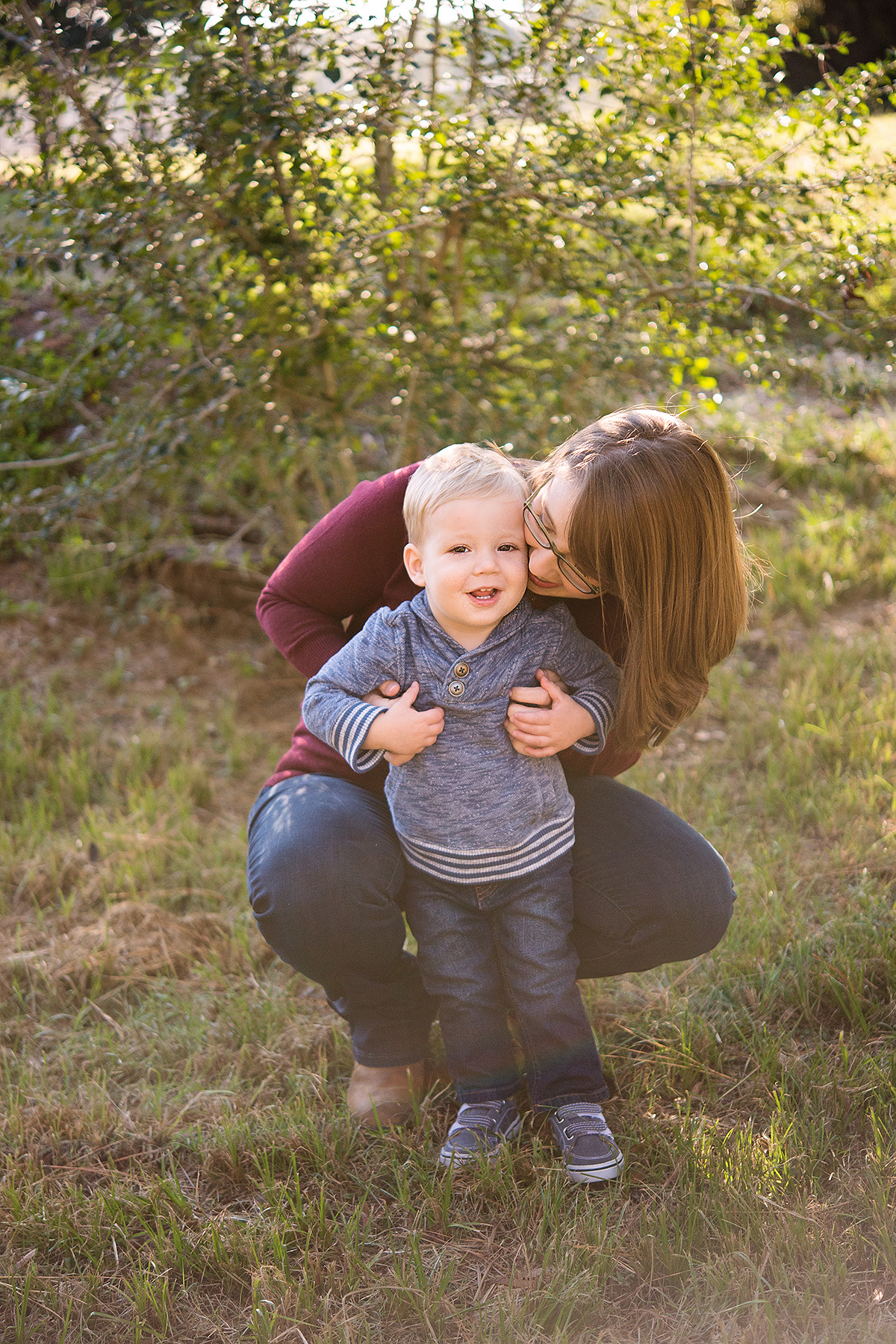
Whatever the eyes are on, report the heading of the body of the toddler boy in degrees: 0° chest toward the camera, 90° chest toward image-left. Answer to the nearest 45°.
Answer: approximately 0°

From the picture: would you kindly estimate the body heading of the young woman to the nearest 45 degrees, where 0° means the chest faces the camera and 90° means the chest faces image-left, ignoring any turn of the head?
approximately 0°
